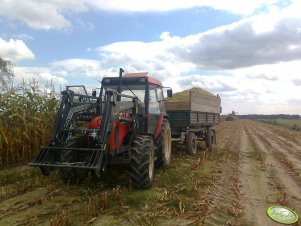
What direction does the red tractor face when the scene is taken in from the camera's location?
facing the viewer and to the left of the viewer

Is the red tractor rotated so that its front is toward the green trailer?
no
